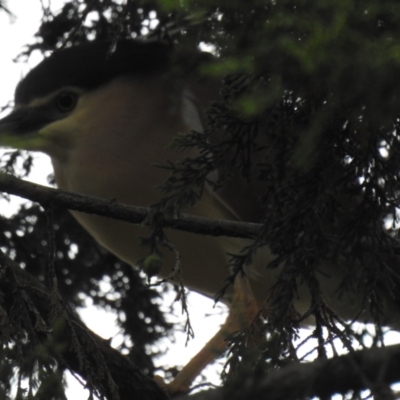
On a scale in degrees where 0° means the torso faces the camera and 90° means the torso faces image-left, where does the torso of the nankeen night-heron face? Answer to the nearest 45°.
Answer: approximately 90°
